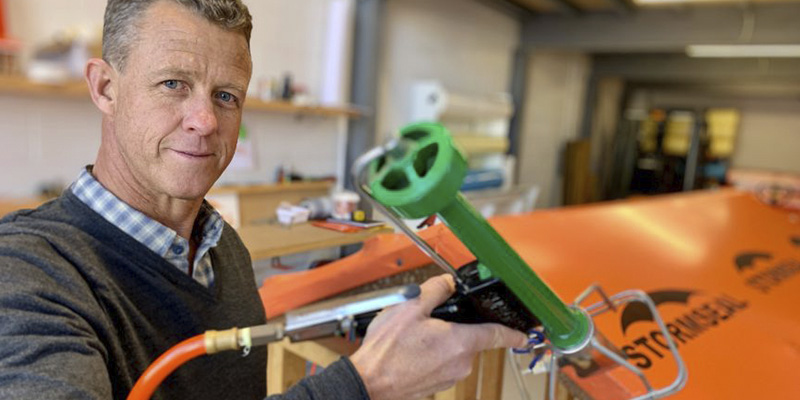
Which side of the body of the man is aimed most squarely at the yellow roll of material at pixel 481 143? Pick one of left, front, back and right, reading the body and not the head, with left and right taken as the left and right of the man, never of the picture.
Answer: left

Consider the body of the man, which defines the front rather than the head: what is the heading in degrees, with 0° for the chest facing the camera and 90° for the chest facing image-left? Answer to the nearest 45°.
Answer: approximately 315°
